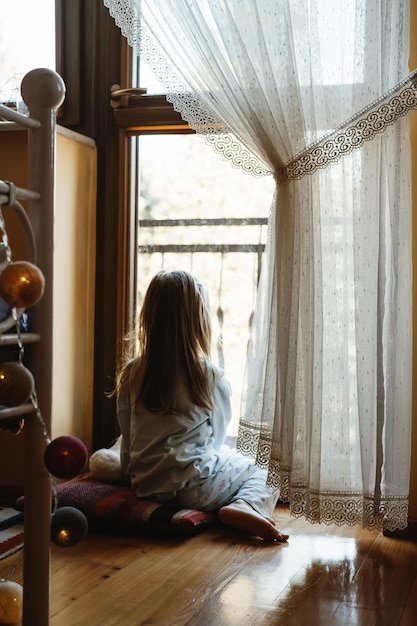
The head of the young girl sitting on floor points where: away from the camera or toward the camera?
away from the camera

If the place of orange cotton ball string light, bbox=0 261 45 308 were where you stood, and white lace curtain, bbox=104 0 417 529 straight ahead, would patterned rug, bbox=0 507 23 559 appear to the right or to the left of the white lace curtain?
left

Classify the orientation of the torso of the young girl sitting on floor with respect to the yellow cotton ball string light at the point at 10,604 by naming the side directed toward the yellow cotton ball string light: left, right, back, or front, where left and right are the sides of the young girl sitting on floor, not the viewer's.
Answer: back

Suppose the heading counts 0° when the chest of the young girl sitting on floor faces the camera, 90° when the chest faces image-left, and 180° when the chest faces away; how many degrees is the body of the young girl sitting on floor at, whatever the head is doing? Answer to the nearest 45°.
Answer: approximately 180°
